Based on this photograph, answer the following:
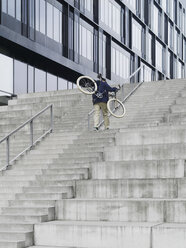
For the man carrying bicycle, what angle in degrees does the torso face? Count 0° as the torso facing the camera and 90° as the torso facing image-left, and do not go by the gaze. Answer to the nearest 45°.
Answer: approximately 180°
